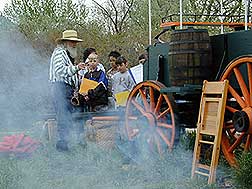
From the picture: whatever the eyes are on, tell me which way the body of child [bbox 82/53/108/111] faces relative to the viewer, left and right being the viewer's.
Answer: facing the viewer and to the left of the viewer

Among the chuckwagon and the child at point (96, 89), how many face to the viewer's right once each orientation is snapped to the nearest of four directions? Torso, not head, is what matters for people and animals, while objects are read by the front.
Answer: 0

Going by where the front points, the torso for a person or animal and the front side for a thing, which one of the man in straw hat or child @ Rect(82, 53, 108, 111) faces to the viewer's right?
the man in straw hat

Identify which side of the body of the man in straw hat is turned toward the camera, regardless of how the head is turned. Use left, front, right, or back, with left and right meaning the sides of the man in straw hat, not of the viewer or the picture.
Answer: right

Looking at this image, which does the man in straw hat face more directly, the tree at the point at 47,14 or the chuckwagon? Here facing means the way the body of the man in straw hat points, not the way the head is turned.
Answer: the chuckwagon

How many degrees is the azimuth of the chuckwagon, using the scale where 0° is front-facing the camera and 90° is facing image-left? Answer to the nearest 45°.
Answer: approximately 135°

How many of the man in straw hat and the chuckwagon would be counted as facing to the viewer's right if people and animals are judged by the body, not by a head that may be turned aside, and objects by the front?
1

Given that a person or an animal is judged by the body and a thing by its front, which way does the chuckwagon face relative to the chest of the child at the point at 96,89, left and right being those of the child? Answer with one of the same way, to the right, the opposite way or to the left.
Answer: to the right
